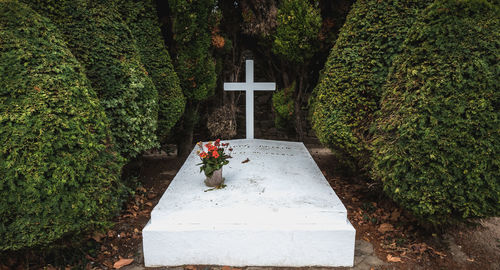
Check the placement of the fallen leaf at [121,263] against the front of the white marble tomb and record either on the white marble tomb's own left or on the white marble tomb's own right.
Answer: on the white marble tomb's own right

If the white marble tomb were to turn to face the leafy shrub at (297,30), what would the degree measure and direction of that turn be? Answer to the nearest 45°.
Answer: approximately 180°

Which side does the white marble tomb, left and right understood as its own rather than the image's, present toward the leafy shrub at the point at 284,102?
back

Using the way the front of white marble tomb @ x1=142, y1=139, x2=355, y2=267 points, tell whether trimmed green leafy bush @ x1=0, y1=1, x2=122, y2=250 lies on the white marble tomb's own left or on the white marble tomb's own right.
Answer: on the white marble tomb's own right

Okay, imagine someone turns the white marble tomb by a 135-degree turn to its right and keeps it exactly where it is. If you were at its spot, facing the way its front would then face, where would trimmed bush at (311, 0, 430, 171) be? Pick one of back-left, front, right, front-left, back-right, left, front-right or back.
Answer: right

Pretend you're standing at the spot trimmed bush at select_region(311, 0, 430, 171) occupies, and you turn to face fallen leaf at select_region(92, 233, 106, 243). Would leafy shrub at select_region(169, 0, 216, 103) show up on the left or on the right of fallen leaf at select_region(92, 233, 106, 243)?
right

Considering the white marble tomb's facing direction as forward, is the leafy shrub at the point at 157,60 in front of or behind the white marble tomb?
behind

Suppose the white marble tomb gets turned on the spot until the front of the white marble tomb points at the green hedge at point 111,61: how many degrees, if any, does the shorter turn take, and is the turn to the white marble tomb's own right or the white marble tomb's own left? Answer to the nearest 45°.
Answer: approximately 135° to the white marble tomb's own right

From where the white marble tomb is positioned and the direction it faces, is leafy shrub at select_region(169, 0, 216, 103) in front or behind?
behind

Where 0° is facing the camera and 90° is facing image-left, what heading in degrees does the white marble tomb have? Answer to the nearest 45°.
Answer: approximately 0°
